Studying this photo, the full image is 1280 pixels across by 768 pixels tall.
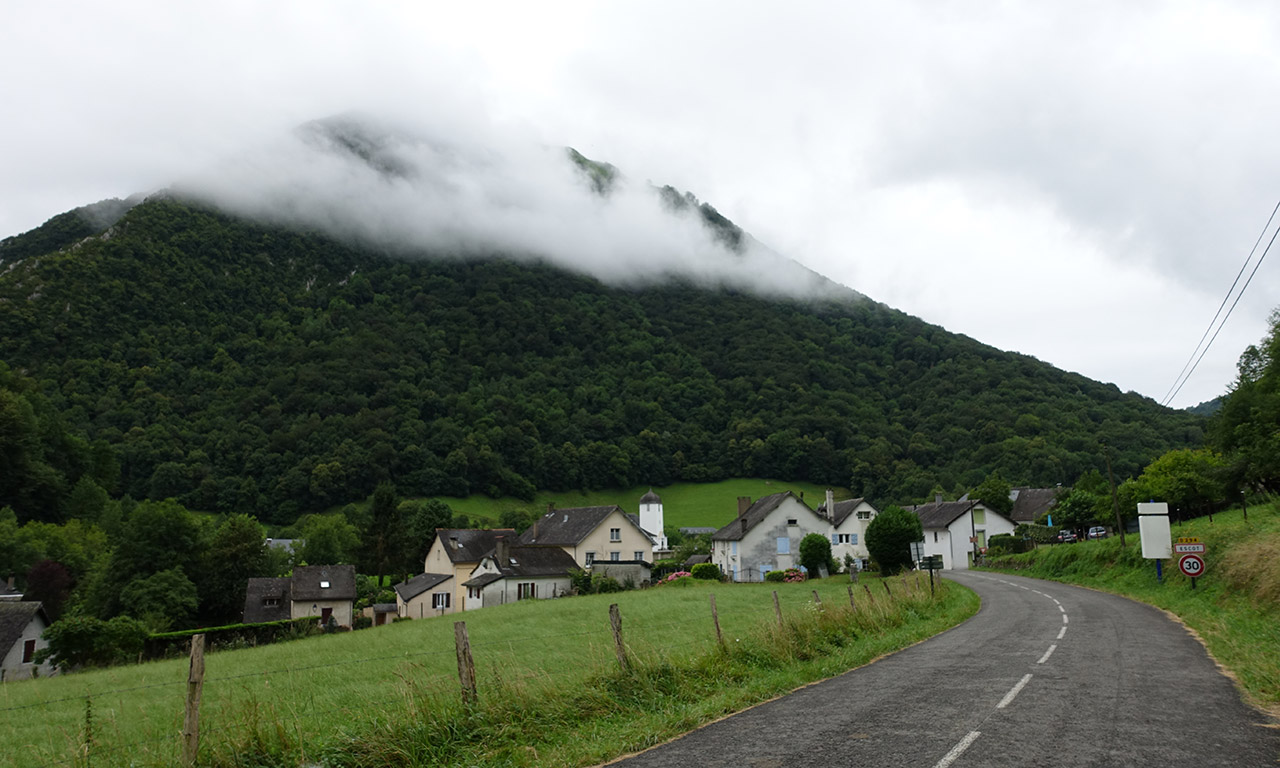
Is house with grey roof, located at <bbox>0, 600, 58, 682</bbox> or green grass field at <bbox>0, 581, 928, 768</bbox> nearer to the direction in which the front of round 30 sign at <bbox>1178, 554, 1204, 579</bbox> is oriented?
the green grass field

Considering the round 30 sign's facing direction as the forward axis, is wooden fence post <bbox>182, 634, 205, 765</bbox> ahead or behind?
ahead

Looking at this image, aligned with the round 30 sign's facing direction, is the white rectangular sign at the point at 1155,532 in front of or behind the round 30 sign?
behind

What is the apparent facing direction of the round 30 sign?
toward the camera

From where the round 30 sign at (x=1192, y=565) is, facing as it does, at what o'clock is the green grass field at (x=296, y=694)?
The green grass field is roughly at 1 o'clock from the round 30 sign.

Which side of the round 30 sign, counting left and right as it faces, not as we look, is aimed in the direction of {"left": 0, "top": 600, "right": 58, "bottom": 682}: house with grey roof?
right
